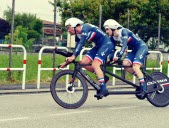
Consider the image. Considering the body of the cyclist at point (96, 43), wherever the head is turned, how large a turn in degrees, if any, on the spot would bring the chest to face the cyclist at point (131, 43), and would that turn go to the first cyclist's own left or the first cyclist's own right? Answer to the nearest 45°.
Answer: approximately 135° to the first cyclist's own right

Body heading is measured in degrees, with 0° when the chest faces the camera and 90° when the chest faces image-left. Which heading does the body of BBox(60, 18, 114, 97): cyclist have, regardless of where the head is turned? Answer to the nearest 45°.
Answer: approximately 90°

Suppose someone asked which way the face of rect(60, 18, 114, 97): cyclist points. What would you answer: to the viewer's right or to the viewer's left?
to the viewer's left

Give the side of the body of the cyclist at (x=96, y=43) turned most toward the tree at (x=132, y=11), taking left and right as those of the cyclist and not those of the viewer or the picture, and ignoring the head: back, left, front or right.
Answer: right
